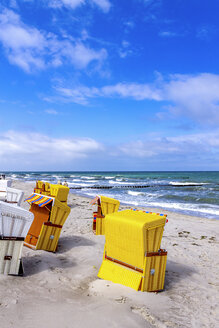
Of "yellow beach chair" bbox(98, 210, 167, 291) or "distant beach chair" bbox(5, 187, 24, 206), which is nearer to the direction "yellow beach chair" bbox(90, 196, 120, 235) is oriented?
the distant beach chair

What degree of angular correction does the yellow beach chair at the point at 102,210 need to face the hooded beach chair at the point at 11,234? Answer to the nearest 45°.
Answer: approximately 90° to its left

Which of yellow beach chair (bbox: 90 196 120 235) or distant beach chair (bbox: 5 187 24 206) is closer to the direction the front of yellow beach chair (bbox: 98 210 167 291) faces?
the yellow beach chair

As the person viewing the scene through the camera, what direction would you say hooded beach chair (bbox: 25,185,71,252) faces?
facing the viewer and to the left of the viewer

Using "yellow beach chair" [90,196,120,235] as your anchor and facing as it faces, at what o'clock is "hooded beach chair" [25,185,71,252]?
The hooded beach chair is roughly at 10 o'clock from the yellow beach chair.

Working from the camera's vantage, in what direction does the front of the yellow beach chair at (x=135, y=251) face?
facing away from the viewer and to the right of the viewer

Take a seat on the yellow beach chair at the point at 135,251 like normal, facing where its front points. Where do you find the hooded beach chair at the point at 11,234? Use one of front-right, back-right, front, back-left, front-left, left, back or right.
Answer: back-left
